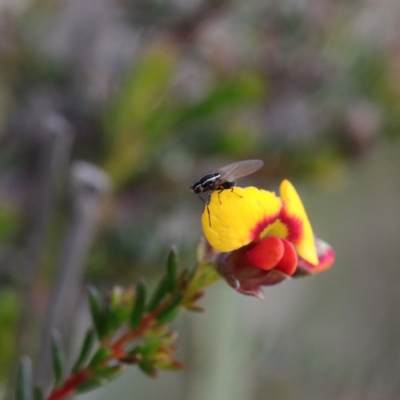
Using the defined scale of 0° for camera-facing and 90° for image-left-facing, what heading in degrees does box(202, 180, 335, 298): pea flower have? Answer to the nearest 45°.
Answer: approximately 315°

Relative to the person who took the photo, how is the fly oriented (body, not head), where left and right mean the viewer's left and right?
facing to the left of the viewer
